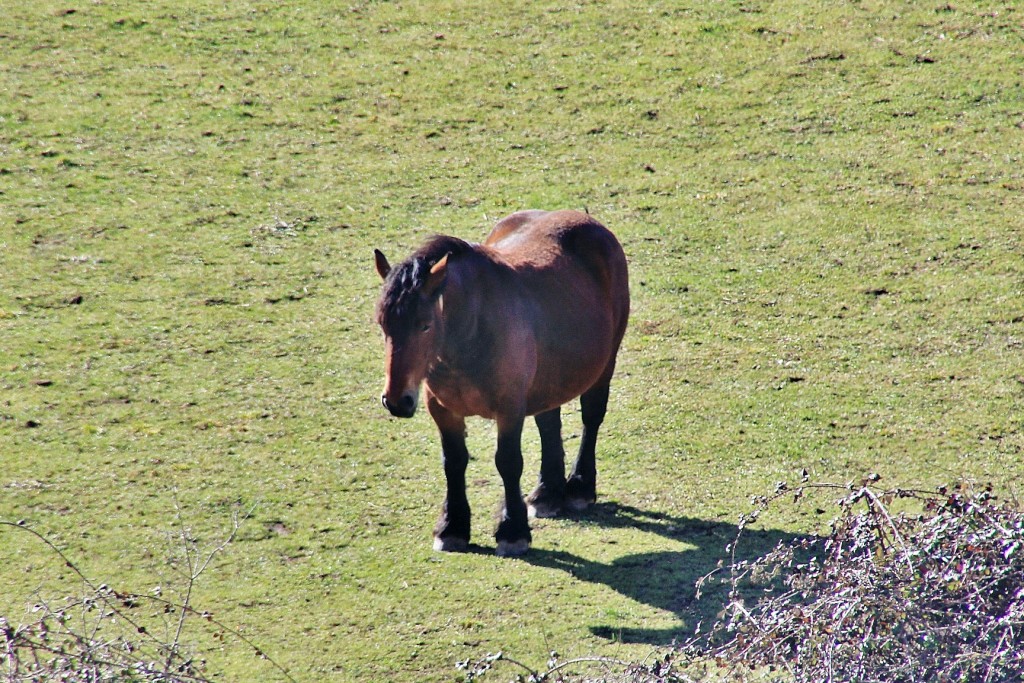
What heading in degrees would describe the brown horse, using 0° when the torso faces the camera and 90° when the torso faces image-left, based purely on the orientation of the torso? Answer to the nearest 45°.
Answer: approximately 45°

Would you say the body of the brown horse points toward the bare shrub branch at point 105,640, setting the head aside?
yes

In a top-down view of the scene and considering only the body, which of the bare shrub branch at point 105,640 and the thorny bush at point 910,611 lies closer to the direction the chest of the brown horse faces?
the bare shrub branch

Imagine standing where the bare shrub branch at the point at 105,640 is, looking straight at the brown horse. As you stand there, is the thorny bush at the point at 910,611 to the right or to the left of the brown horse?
right

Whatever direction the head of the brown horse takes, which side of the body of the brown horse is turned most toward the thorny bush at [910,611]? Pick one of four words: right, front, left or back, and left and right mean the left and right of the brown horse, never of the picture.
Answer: left

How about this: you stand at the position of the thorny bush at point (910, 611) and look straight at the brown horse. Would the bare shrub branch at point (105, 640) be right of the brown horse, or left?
left
